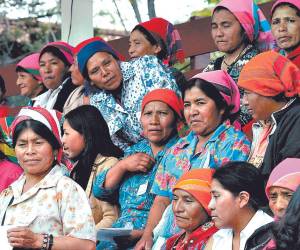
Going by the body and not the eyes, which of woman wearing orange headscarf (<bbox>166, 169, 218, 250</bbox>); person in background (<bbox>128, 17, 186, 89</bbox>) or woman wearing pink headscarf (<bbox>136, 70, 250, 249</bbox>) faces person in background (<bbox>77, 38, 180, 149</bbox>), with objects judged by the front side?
person in background (<bbox>128, 17, 186, 89</bbox>)

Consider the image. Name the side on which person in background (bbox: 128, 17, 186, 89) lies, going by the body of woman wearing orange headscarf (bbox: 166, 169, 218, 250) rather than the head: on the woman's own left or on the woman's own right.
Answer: on the woman's own right

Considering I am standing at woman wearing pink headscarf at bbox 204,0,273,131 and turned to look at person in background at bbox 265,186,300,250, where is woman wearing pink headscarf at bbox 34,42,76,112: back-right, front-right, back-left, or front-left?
back-right

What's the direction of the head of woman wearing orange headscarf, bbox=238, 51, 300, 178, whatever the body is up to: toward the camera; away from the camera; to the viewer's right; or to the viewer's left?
to the viewer's left

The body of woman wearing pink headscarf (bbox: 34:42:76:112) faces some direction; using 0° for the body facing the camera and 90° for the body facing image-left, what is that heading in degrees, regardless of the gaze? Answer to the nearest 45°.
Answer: approximately 45°

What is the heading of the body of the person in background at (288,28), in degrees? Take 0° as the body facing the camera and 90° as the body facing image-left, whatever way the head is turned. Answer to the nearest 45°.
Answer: approximately 45°

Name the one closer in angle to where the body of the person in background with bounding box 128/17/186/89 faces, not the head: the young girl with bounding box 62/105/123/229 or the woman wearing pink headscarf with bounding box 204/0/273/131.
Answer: the young girl

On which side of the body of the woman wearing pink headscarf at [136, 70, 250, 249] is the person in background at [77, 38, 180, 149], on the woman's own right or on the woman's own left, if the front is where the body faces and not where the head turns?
on the woman's own right

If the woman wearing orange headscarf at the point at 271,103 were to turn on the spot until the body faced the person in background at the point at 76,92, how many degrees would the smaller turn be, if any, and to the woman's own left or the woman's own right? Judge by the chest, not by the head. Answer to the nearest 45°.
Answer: approximately 45° to the woman's own right

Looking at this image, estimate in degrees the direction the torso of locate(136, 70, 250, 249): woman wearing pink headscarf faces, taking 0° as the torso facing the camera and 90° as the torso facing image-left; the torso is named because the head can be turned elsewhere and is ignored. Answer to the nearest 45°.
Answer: approximately 45°
